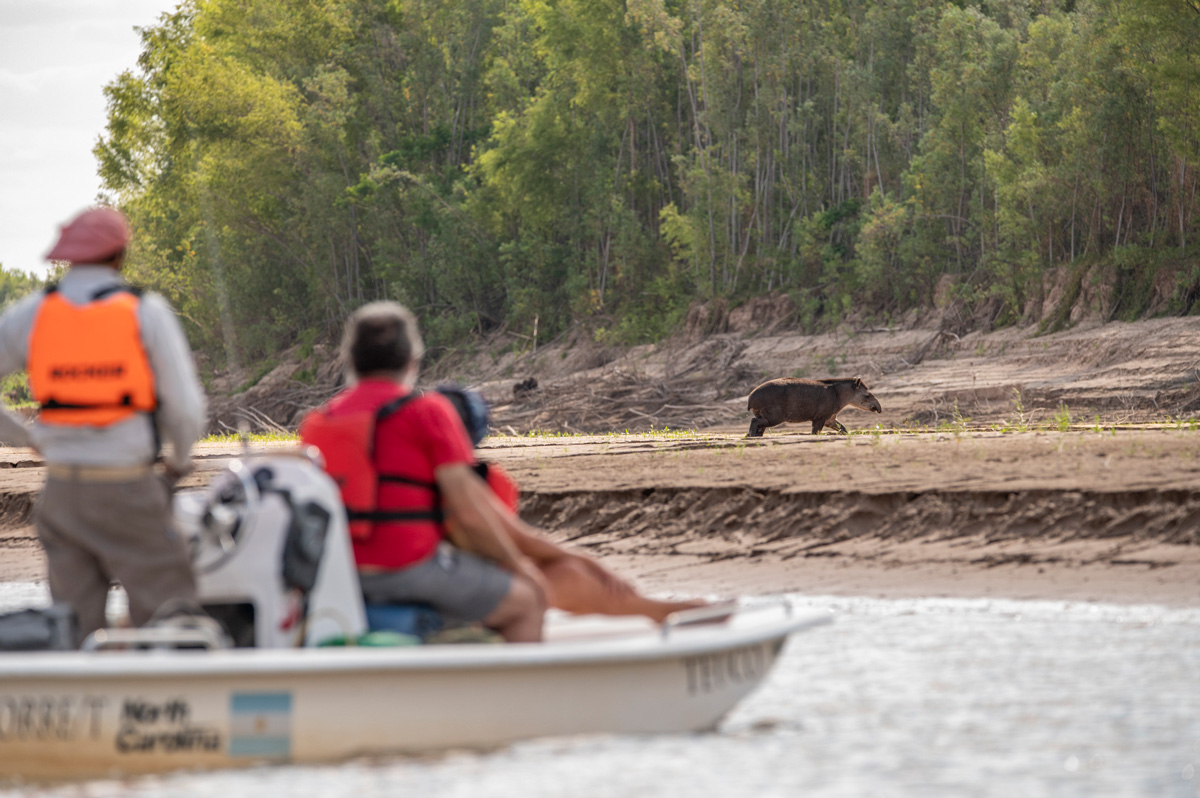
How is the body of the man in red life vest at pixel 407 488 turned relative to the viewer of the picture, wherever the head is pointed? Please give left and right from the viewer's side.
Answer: facing away from the viewer and to the right of the viewer

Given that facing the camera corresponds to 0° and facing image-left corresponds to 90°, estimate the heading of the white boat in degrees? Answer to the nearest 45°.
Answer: approximately 270°

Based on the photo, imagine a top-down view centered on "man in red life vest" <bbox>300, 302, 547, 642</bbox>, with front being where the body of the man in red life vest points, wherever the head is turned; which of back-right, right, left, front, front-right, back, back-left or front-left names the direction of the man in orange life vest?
back-left
